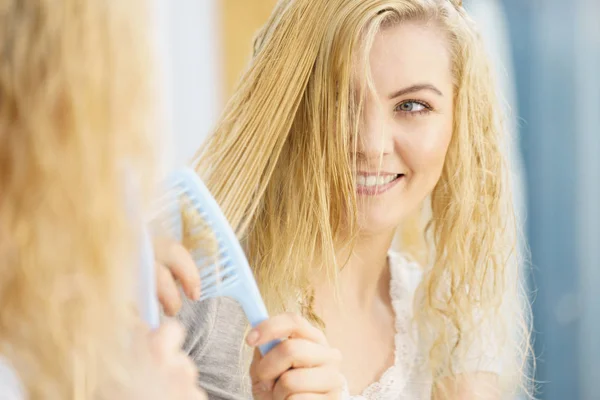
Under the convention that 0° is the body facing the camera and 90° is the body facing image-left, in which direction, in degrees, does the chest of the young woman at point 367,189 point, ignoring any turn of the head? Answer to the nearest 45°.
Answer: approximately 45°

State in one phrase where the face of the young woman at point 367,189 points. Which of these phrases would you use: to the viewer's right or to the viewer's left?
to the viewer's left
